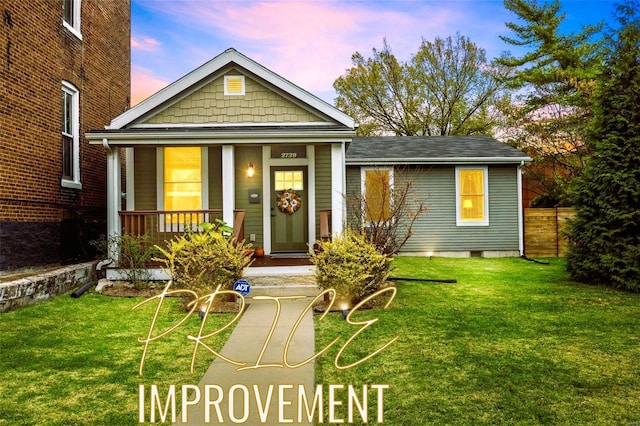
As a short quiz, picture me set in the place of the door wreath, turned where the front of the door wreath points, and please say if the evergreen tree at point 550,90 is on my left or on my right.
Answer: on my left

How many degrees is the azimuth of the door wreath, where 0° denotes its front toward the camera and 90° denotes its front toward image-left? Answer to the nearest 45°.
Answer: approximately 0°

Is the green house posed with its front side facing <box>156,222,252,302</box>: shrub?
yes

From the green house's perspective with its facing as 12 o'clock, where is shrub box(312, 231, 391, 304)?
The shrub is roughly at 11 o'clock from the green house.

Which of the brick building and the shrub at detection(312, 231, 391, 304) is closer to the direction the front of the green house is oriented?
the shrub

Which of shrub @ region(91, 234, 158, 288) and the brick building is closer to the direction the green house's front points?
the shrub

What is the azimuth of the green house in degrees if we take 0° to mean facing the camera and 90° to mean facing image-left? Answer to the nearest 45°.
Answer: approximately 0°

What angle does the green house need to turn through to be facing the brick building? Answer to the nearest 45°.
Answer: approximately 90° to its right

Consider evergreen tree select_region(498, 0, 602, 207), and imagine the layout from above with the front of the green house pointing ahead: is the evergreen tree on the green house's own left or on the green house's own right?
on the green house's own left

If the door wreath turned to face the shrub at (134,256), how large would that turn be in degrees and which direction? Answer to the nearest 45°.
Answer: approximately 45° to its right

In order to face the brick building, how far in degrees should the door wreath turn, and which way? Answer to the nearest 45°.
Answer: approximately 90° to its right

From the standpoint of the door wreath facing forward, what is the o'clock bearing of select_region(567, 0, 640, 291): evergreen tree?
The evergreen tree is roughly at 10 o'clock from the door wreath.

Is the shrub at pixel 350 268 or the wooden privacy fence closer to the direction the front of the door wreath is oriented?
the shrub
